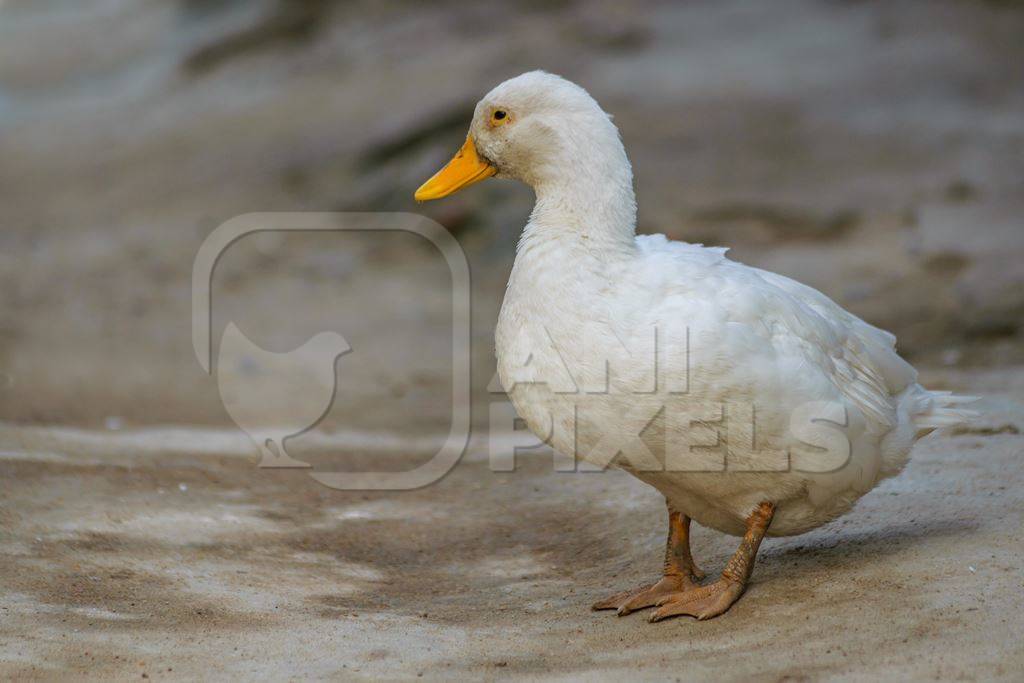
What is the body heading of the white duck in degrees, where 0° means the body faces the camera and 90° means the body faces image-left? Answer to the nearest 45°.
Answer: approximately 90°
